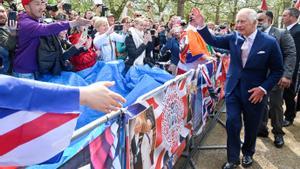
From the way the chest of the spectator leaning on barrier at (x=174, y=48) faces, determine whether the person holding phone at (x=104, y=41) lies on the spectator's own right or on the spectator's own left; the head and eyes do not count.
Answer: on the spectator's own right

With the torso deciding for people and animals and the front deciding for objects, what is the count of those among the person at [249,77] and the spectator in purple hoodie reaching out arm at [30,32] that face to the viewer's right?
1

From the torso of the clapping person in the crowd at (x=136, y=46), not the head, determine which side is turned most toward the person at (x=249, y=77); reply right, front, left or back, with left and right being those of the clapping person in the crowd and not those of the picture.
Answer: front

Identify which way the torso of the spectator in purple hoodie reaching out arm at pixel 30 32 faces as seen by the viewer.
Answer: to the viewer's right

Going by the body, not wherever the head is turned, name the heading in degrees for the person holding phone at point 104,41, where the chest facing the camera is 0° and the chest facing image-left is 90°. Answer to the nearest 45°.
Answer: approximately 315°

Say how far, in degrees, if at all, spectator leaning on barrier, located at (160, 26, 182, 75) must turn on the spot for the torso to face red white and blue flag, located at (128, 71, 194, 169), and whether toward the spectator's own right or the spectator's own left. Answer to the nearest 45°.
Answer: approximately 45° to the spectator's own right

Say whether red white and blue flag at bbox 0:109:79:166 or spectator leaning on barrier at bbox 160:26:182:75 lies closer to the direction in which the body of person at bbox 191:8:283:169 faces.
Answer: the red white and blue flag

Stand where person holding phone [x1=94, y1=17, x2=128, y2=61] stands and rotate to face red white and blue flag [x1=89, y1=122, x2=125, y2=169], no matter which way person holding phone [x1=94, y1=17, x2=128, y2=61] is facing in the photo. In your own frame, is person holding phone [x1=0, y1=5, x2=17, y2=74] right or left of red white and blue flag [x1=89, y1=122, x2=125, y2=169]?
right
